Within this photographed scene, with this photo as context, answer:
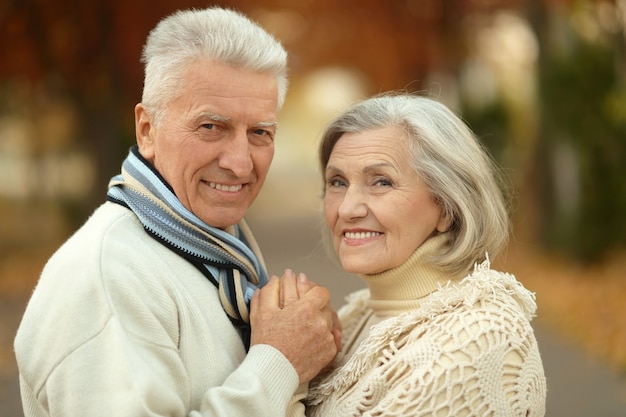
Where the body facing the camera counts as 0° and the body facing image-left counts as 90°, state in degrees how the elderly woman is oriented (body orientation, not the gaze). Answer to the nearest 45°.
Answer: approximately 45°

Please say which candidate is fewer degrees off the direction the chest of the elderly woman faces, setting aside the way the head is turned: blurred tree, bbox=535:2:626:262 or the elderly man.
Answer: the elderly man

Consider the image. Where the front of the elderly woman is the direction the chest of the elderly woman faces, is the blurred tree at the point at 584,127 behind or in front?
behind

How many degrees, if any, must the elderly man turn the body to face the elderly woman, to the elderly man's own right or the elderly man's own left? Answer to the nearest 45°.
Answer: approximately 45° to the elderly man's own left

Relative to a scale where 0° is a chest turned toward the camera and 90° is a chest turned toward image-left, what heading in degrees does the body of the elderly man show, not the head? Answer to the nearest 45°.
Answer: approximately 315°

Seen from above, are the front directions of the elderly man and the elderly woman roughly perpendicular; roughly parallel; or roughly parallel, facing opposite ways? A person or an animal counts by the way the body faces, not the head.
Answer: roughly perpendicular

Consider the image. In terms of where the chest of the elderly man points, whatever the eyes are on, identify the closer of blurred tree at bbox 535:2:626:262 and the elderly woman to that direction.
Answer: the elderly woman

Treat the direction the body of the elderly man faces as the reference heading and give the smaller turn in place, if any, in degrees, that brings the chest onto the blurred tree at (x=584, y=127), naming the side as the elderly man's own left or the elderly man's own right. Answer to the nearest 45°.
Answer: approximately 90° to the elderly man's own left
